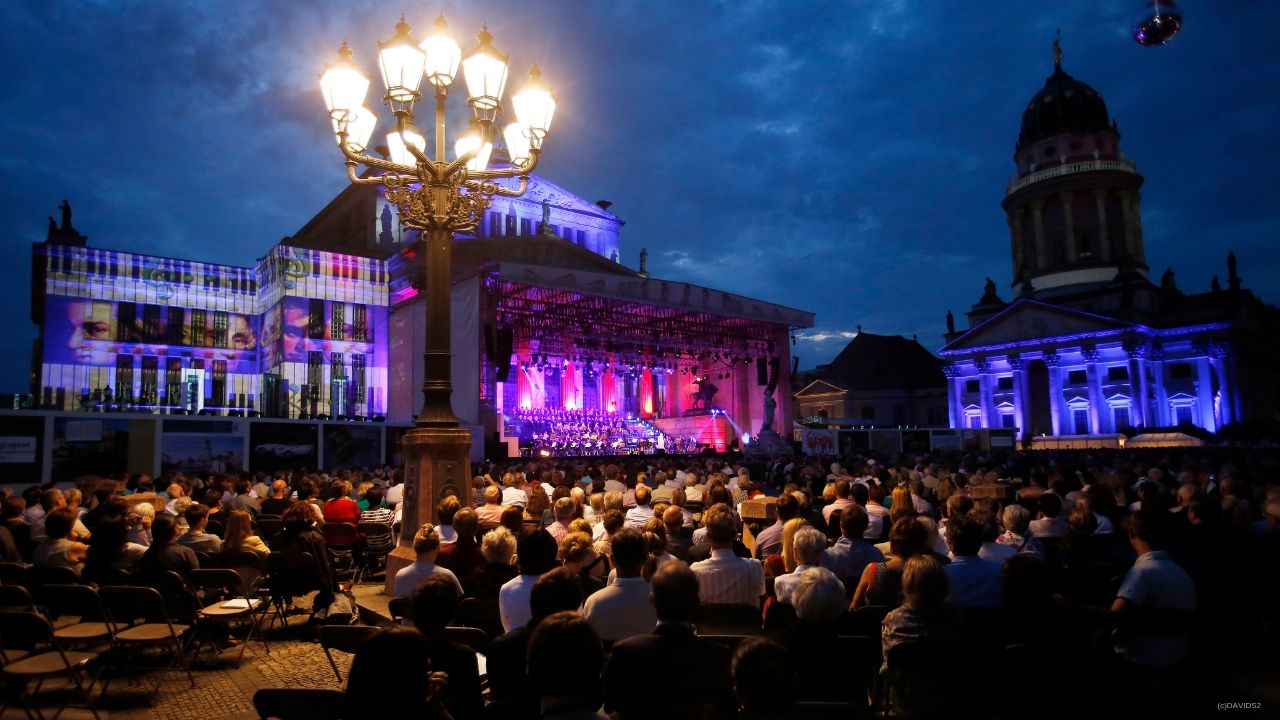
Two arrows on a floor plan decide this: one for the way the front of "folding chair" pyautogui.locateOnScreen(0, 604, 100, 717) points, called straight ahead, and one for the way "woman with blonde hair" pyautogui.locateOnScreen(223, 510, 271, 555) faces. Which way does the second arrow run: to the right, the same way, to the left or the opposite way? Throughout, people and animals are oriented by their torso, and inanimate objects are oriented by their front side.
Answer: the same way

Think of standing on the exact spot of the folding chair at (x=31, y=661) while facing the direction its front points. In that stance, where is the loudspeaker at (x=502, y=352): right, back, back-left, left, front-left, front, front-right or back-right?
front

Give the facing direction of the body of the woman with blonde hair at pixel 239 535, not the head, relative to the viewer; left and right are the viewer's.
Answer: facing away from the viewer and to the right of the viewer

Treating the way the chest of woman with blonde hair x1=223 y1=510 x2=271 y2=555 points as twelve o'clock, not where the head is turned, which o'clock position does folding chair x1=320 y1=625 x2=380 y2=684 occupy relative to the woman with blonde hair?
The folding chair is roughly at 4 o'clock from the woman with blonde hair.

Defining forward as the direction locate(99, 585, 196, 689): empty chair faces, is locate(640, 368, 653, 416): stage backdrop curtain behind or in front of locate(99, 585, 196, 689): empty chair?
in front

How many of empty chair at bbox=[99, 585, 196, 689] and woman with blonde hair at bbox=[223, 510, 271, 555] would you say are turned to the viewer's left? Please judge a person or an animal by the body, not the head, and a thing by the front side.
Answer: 0

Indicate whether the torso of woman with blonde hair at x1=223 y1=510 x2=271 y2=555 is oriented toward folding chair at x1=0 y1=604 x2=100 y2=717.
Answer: no

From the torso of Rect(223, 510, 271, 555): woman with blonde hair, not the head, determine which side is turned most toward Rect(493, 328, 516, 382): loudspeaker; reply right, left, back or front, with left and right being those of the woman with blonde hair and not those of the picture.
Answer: front

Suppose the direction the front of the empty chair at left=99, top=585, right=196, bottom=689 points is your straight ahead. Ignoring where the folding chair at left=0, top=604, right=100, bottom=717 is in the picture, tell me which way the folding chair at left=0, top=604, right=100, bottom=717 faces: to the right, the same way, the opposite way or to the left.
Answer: the same way

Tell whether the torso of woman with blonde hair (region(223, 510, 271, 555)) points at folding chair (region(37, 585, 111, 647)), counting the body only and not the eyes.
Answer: no

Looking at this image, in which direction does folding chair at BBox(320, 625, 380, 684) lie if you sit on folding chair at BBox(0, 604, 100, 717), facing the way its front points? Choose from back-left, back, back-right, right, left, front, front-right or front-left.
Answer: right

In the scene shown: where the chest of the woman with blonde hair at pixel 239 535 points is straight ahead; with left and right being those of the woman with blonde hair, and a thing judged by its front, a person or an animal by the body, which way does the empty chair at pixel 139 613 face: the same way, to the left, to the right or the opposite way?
the same way

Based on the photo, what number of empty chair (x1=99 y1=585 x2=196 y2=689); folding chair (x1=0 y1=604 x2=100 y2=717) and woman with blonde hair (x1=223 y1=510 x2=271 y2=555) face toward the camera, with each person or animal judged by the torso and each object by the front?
0

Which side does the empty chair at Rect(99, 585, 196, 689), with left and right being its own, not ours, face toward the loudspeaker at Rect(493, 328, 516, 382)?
front

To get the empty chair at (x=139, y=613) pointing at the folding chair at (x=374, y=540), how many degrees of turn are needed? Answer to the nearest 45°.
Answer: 0° — it already faces it

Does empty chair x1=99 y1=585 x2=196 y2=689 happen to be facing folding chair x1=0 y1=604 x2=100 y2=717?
no

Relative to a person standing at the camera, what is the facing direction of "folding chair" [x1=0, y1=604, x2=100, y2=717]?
facing away from the viewer and to the right of the viewer
